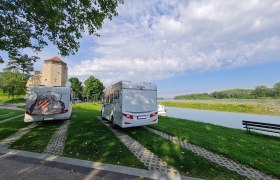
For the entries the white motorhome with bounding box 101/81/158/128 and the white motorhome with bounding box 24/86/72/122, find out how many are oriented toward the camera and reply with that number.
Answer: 0

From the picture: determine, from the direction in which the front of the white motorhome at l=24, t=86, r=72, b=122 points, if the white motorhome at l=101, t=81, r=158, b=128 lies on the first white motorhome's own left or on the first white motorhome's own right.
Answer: on the first white motorhome's own right

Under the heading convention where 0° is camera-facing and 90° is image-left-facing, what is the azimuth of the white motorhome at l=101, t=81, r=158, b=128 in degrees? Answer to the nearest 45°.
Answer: approximately 135°

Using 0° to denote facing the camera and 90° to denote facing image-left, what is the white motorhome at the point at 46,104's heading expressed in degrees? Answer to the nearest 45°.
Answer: approximately 180°

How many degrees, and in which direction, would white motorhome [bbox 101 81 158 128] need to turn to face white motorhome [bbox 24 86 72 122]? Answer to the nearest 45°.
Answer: approximately 45° to its left
